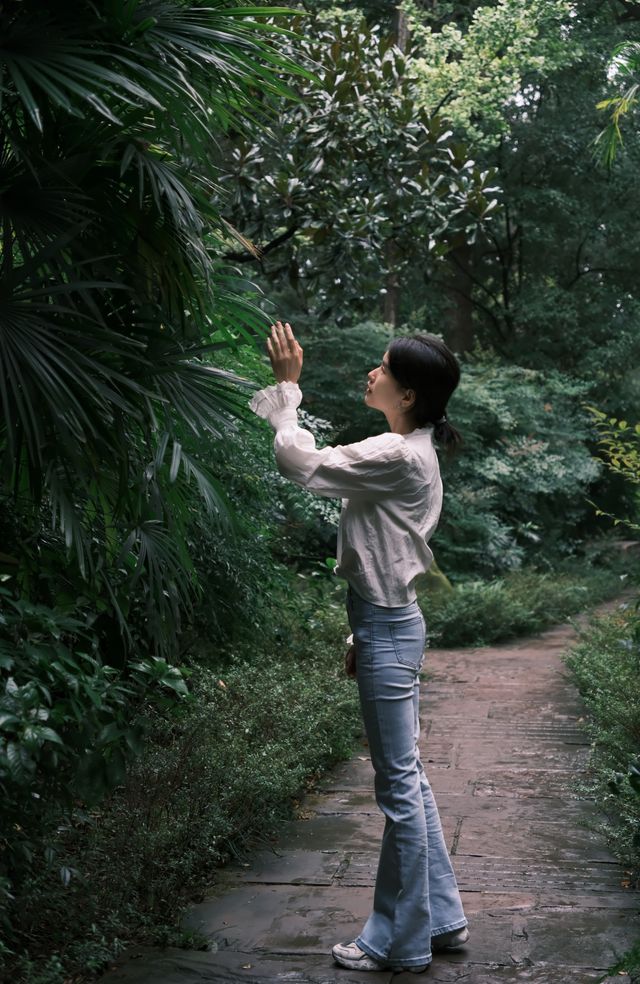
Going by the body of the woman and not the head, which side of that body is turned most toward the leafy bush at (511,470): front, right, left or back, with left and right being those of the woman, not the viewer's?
right

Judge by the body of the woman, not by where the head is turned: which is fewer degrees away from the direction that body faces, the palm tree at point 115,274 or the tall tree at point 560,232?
the palm tree

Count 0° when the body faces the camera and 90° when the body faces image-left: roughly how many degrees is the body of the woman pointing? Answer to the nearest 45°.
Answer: approximately 90°

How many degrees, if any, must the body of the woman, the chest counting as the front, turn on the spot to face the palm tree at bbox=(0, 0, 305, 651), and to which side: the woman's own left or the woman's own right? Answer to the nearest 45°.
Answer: approximately 45° to the woman's own right

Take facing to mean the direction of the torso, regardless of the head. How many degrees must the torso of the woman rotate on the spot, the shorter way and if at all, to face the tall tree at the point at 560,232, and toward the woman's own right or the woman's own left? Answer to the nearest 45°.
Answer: approximately 90° to the woman's own right

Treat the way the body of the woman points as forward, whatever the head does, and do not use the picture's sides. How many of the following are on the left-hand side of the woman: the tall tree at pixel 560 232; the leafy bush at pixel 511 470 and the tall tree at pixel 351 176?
0

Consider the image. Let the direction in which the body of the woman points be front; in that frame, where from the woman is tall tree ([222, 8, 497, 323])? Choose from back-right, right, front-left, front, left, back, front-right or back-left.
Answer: right

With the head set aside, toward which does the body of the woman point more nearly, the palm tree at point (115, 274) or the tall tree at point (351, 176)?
the palm tree

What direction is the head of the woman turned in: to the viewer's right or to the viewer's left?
to the viewer's left
